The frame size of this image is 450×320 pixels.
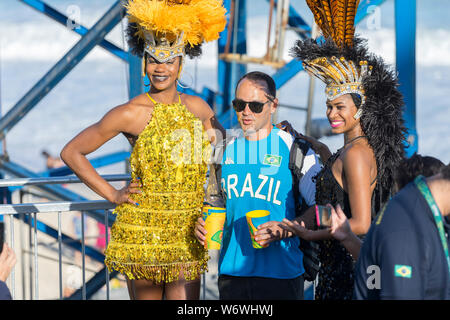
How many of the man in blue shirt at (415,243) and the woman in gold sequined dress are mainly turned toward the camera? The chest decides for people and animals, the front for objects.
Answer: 1

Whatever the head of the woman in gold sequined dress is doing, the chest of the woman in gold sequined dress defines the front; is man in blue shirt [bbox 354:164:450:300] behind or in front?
in front

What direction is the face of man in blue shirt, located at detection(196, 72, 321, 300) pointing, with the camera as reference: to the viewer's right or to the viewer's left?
to the viewer's left

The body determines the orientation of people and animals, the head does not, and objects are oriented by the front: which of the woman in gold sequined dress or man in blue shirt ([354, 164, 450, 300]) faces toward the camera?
the woman in gold sequined dress

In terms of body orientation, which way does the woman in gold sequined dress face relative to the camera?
toward the camera

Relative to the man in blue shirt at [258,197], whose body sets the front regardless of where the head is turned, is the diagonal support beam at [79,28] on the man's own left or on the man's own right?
on the man's own right

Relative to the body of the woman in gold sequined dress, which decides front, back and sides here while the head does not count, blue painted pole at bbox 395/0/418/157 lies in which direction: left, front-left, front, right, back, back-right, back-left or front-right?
back-left

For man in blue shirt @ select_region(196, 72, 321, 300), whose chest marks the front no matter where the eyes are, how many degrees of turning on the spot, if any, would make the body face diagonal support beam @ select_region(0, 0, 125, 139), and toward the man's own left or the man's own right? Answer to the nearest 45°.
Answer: approximately 90° to the man's own right
